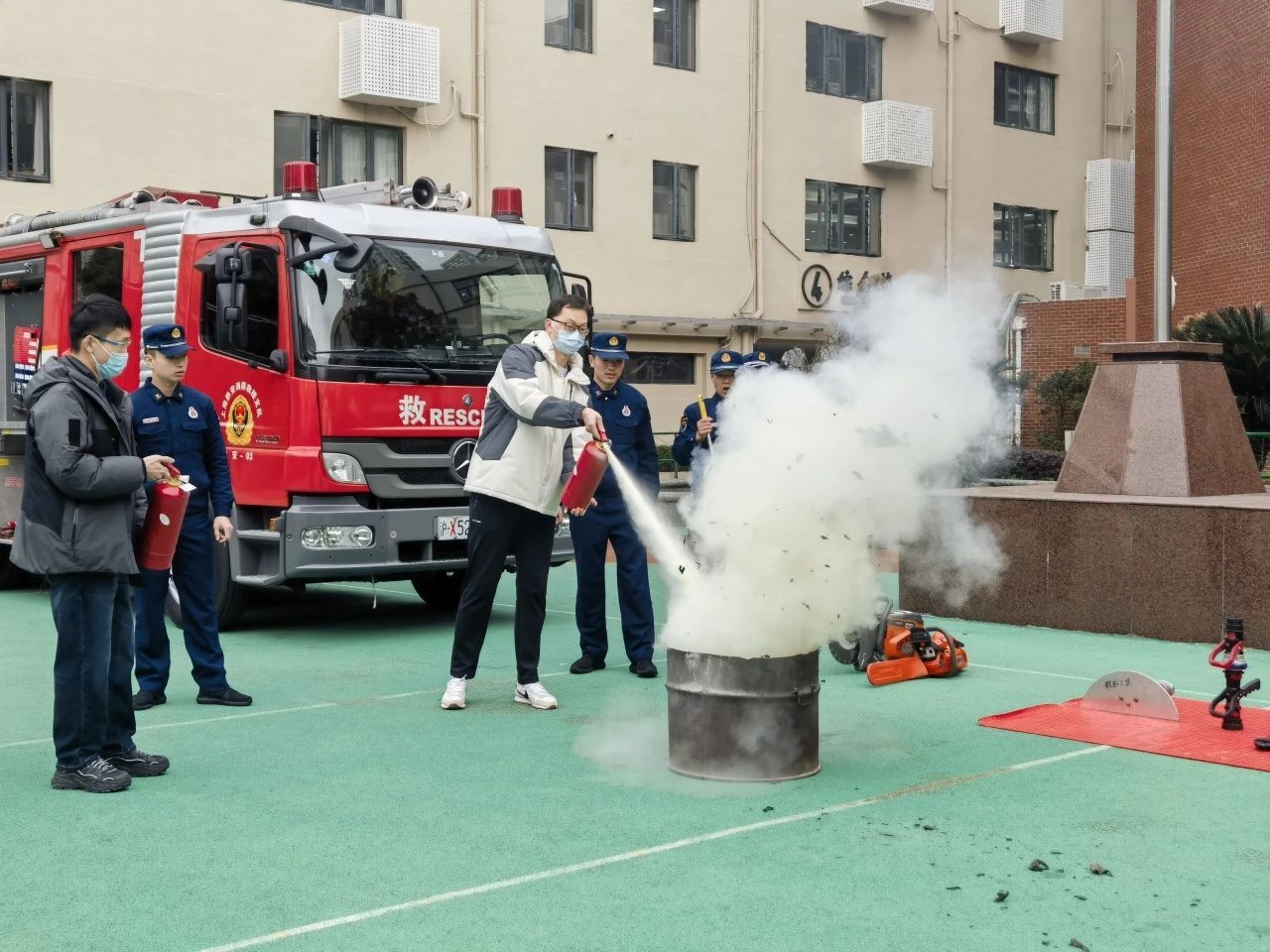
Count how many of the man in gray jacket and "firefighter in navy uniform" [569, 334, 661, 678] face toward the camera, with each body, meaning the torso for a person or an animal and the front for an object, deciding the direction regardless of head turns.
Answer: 1

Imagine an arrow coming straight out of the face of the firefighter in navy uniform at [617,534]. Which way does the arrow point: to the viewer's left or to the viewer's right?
to the viewer's right

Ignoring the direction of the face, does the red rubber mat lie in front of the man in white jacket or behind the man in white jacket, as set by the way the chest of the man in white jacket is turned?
in front

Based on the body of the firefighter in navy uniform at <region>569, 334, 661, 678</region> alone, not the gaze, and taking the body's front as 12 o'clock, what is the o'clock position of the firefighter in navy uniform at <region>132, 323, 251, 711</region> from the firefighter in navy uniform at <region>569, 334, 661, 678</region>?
the firefighter in navy uniform at <region>132, 323, 251, 711</region> is roughly at 2 o'clock from the firefighter in navy uniform at <region>569, 334, 661, 678</region>.

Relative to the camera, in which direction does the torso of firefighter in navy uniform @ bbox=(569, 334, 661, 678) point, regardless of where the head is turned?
toward the camera

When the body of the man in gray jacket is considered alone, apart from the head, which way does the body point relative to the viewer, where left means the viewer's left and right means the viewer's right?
facing to the right of the viewer

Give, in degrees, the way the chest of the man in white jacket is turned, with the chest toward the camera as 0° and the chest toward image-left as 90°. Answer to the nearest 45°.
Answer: approximately 315°

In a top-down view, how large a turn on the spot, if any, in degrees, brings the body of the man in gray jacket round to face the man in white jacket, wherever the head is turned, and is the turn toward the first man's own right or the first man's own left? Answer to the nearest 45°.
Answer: approximately 45° to the first man's own left

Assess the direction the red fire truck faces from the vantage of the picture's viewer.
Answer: facing the viewer and to the right of the viewer

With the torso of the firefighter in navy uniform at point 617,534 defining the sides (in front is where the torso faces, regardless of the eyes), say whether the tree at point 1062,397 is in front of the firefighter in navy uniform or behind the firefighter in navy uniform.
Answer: behind

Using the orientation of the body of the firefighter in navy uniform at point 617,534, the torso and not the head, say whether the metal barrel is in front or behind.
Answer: in front

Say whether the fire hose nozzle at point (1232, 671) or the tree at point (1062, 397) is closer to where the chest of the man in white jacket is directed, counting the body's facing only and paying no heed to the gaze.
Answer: the fire hose nozzle

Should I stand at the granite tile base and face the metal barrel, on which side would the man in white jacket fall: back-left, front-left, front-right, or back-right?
front-right
